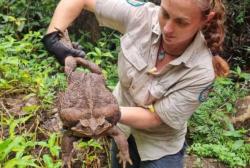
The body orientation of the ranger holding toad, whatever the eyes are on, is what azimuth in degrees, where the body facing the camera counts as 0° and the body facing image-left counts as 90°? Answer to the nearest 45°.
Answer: approximately 45°
